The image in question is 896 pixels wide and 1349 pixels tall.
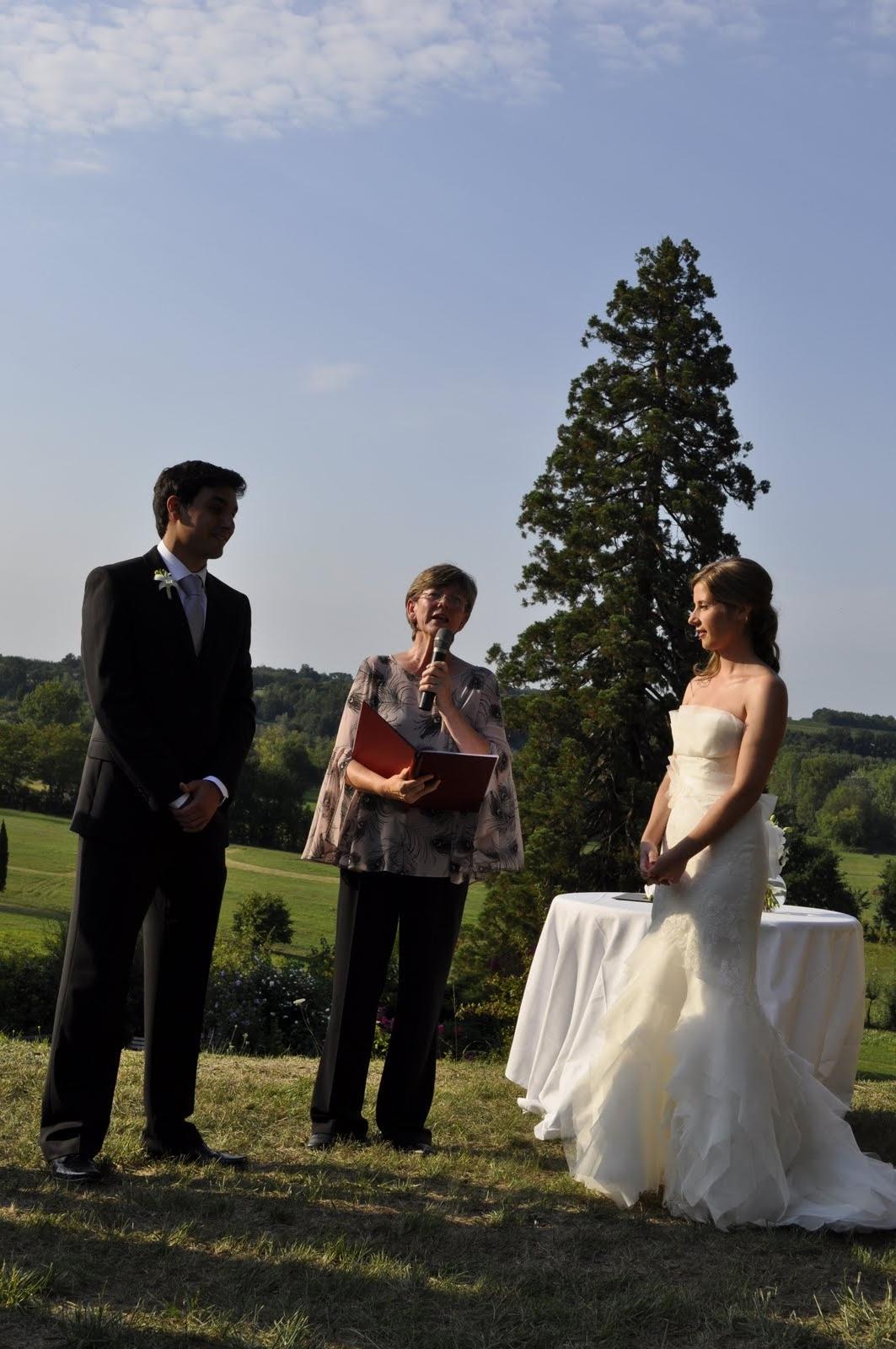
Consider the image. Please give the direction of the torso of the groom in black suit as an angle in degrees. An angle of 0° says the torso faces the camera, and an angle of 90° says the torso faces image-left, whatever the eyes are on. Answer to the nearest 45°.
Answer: approximately 315°

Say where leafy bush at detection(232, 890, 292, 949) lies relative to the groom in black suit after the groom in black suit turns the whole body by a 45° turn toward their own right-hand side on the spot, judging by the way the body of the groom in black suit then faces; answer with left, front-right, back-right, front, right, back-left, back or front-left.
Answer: back

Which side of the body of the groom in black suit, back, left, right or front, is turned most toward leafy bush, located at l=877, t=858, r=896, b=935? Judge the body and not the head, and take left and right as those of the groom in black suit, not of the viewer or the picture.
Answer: left

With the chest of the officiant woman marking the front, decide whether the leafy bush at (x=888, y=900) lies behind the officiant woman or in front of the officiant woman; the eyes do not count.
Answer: behind

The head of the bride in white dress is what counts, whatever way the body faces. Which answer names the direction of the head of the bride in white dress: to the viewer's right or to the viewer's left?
to the viewer's left

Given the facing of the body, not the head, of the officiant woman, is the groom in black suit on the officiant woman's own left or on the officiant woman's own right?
on the officiant woman's own right

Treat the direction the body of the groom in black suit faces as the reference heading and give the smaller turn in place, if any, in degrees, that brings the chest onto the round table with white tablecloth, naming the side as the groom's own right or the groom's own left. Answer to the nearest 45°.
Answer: approximately 90° to the groom's own left

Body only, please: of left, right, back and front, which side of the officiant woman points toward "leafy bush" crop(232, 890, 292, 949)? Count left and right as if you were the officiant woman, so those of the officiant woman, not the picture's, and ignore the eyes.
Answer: back
